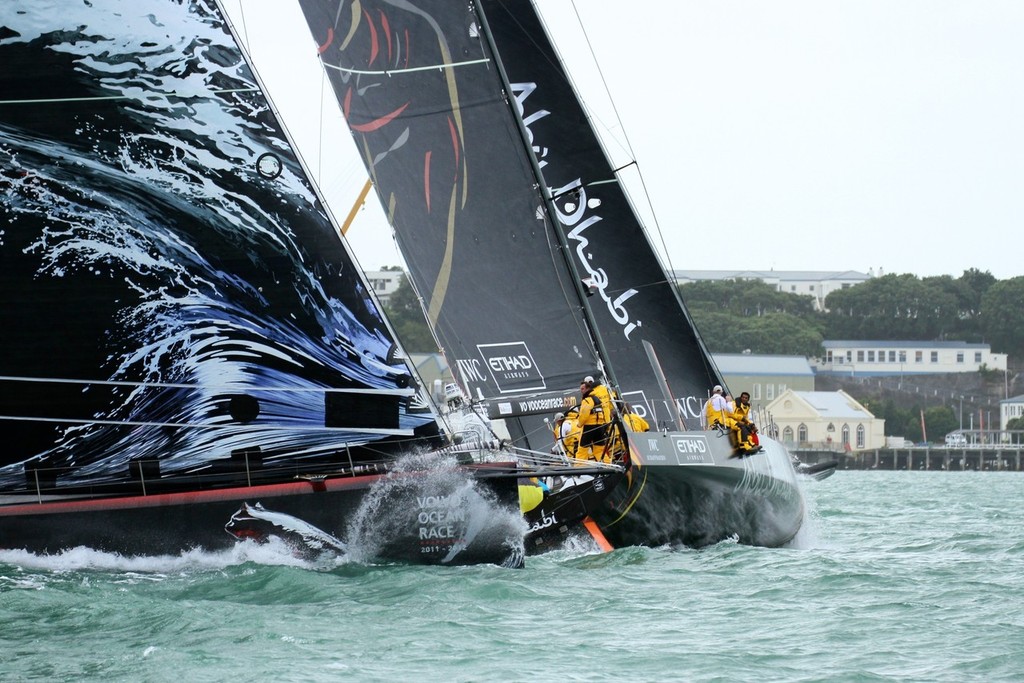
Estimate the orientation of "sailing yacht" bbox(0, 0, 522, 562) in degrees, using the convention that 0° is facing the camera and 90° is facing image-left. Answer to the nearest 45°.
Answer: approximately 270°

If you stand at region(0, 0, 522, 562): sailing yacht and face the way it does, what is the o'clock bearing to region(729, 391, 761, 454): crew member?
The crew member is roughly at 11 o'clock from the sailing yacht.

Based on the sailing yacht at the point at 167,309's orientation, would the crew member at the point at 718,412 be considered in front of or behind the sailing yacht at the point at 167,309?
in front

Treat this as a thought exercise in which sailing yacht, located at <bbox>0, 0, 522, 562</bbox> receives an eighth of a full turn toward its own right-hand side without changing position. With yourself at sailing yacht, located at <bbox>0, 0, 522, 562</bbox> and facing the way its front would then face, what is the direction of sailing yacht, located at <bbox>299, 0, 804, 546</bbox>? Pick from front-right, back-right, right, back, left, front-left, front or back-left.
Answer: left

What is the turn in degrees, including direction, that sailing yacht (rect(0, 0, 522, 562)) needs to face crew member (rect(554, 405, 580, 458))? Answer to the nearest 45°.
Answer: approximately 45° to its left

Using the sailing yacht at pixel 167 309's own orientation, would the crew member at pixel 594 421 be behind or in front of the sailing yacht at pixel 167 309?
in front

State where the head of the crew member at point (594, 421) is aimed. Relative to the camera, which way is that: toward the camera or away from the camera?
toward the camera
